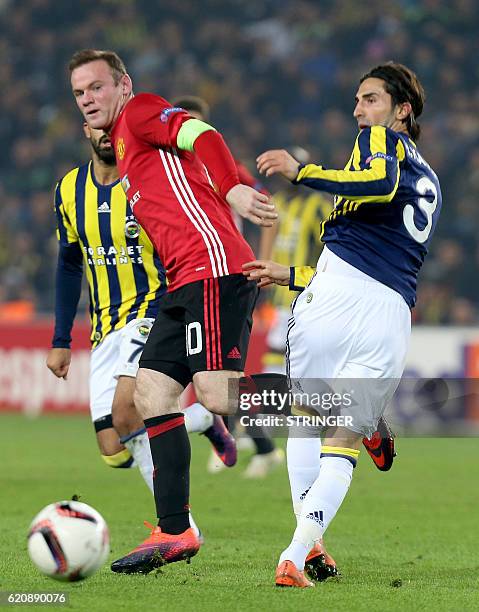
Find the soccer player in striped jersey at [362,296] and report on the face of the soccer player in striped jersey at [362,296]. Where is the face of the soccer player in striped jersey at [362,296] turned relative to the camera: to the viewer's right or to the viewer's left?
to the viewer's left
